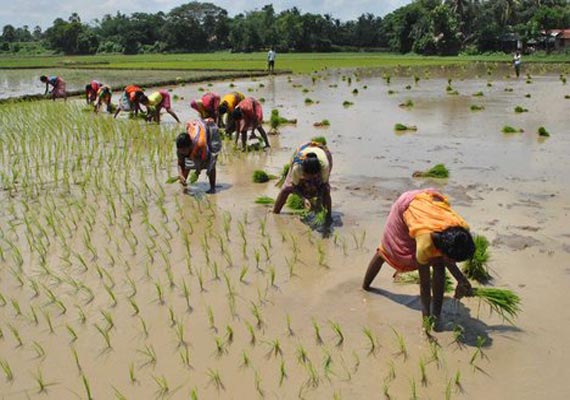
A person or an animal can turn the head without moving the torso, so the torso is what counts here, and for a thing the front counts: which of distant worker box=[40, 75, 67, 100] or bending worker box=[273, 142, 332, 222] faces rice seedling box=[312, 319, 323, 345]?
the bending worker

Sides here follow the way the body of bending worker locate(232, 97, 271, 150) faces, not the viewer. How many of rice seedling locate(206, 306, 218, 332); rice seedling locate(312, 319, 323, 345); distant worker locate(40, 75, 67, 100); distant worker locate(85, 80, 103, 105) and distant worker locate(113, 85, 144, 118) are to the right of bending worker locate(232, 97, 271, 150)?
3

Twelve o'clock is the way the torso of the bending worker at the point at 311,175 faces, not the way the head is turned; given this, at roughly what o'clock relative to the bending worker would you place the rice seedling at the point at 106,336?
The rice seedling is roughly at 1 o'clock from the bending worker.

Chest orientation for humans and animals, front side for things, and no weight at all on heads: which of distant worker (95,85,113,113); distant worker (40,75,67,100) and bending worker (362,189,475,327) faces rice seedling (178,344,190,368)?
distant worker (95,85,113,113)

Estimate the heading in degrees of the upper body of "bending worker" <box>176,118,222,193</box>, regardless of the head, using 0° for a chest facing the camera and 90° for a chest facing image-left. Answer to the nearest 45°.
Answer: approximately 45°

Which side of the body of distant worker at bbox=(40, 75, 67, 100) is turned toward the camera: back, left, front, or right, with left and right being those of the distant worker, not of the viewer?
left

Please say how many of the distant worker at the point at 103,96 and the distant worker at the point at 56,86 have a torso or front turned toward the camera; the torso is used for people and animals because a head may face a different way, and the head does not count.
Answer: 1

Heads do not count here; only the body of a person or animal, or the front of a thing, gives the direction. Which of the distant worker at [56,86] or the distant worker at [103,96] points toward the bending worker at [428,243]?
the distant worker at [103,96]

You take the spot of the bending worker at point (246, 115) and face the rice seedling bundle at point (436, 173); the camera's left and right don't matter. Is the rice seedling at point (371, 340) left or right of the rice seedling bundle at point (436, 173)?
right

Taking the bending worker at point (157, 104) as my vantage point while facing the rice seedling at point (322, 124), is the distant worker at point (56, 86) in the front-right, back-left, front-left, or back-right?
back-left

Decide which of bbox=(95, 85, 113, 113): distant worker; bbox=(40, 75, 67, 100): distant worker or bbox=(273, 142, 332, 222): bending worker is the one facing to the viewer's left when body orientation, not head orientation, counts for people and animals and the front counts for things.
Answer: bbox=(40, 75, 67, 100): distant worker
